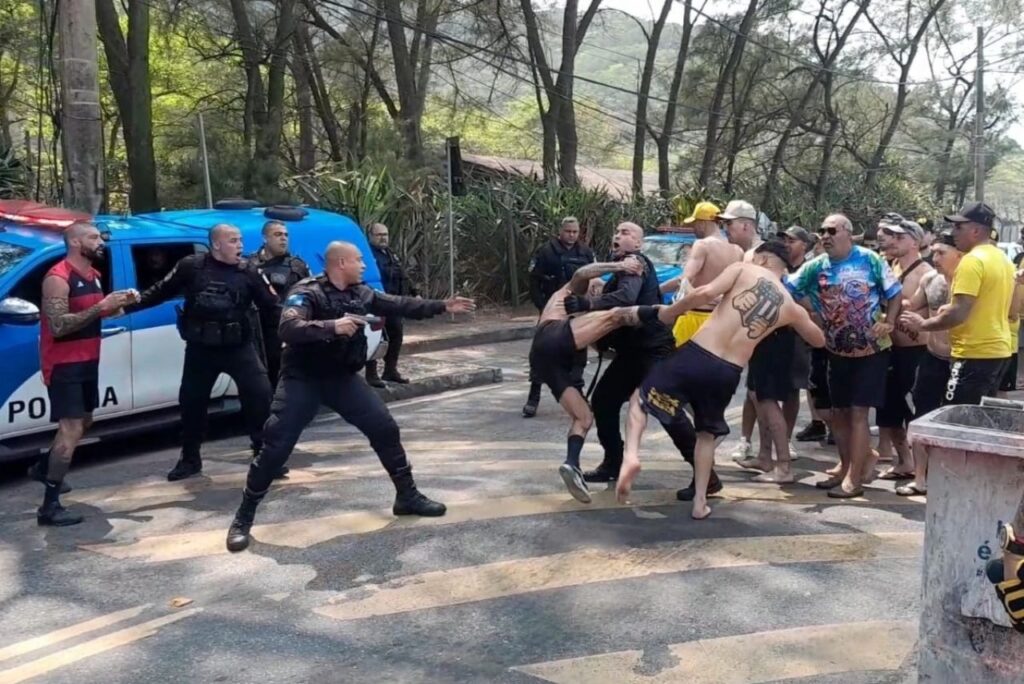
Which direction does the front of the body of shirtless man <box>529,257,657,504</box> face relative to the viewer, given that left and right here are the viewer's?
facing to the right of the viewer

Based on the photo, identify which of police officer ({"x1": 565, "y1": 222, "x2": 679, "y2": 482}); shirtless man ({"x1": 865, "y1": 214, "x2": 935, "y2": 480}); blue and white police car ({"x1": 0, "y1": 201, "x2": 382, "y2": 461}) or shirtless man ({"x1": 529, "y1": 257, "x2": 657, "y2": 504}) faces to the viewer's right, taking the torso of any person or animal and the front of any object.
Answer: shirtless man ({"x1": 529, "y1": 257, "x2": 657, "y2": 504})

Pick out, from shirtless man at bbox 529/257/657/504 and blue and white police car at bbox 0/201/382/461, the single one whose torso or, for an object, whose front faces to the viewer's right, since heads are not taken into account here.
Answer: the shirtless man

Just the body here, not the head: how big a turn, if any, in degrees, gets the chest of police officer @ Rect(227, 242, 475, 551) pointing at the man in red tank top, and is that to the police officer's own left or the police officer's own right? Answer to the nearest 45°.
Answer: approximately 135° to the police officer's own right

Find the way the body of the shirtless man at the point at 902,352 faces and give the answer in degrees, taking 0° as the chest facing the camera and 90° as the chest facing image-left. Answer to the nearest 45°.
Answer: approximately 45°

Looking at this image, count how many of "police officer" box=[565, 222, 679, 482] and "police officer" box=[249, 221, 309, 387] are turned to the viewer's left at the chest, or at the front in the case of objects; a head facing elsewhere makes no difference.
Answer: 1

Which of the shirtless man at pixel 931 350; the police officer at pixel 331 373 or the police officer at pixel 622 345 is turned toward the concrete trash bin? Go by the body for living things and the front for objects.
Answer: the police officer at pixel 331 373

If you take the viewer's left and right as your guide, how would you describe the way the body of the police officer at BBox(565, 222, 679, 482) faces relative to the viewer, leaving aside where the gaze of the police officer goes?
facing to the left of the viewer

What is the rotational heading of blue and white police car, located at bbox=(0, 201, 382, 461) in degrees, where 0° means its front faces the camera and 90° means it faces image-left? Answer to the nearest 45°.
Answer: approximately 45°
